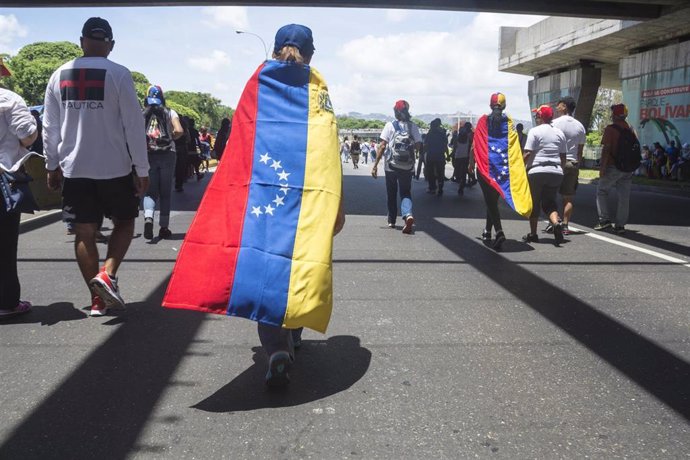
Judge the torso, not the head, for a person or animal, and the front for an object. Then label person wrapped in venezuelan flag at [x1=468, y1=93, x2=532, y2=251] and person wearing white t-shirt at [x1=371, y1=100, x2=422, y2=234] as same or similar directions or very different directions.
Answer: same or similar directions

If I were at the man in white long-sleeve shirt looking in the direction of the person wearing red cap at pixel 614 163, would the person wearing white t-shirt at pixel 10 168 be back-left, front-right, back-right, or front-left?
back-left

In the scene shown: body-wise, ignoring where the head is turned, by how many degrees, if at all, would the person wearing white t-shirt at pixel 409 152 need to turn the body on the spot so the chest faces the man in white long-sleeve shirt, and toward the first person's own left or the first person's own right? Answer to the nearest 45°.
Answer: approximately 135° to the first person's own left

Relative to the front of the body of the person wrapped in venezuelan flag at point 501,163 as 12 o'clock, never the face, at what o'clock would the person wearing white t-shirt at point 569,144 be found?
The person wearing white t-shirt is roughly at 1 o'clock from the person wrapped in venezuelan flag.

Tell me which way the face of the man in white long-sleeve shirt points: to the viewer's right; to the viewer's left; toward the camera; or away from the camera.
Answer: away from the camera

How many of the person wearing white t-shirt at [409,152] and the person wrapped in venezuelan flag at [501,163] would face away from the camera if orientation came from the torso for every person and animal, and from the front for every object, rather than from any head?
2

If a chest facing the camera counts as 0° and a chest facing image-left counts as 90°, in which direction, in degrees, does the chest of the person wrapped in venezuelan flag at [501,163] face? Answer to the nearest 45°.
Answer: approximately 180°

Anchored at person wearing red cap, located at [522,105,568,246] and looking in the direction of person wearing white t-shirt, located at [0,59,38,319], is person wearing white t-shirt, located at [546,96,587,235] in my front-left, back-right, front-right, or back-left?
back-right

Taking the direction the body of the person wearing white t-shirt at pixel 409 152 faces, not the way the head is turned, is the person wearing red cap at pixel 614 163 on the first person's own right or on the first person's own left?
on the first person's own right

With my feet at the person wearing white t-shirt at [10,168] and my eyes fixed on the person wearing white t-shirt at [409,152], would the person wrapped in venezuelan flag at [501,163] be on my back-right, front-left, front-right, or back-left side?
front-right

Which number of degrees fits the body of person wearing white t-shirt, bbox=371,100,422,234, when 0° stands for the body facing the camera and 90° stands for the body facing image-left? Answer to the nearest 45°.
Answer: approximately 180°

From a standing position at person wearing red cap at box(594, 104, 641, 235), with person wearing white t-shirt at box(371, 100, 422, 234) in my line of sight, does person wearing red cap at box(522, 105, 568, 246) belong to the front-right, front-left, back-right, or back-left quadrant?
front-left

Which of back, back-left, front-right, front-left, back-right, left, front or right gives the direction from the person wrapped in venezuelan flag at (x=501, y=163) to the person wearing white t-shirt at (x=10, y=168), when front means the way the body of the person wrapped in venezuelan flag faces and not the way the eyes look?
back-left

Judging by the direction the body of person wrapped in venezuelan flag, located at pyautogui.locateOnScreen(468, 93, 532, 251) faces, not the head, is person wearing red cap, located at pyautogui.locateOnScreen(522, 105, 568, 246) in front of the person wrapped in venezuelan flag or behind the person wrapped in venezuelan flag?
in front

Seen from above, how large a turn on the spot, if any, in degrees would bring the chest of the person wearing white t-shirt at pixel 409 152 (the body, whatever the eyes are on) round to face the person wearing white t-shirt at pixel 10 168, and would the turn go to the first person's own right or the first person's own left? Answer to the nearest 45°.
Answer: approximately 135° to the first person's own left

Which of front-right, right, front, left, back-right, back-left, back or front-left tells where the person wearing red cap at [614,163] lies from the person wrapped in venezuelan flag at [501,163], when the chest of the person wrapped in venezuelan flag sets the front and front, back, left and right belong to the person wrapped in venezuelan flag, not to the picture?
front-right
